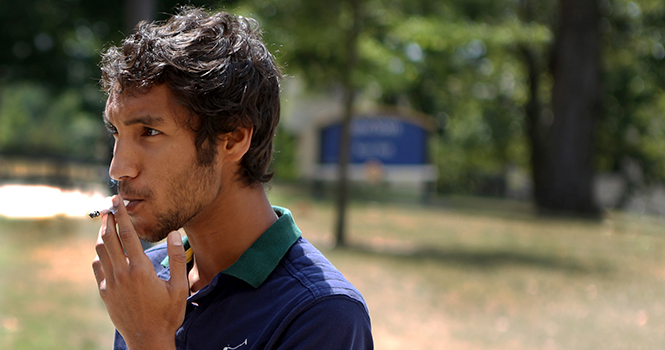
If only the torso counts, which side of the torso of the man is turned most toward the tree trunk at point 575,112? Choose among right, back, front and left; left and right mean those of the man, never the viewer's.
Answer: back

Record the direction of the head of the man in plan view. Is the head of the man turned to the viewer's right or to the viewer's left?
to the viewer's left

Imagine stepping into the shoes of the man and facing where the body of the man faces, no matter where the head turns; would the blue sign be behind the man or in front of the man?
behind

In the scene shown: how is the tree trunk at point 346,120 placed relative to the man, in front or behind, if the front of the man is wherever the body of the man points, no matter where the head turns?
behind

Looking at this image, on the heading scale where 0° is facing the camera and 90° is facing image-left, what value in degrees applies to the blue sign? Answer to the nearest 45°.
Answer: approximately 0°

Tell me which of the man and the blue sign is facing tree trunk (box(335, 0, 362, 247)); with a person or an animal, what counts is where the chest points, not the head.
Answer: the blue sign

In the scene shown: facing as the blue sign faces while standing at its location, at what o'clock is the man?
The man is roughly at 12 o'clock from the blue sign.

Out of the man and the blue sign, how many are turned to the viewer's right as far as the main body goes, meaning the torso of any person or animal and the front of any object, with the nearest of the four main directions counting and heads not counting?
0
